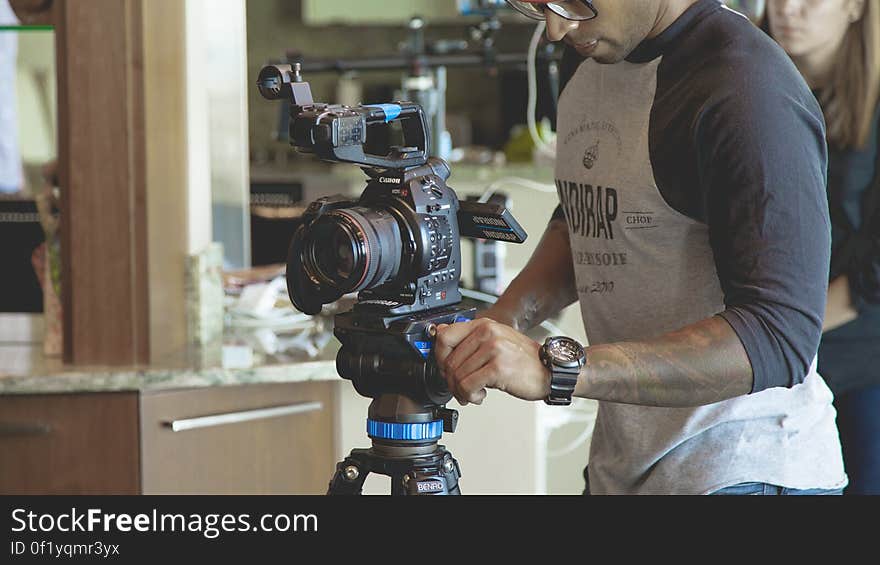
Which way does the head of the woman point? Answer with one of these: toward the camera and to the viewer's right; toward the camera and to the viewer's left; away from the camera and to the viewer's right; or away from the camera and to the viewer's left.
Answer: toward the camera and to the viewer's left

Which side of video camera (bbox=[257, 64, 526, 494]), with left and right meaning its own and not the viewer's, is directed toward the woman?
back

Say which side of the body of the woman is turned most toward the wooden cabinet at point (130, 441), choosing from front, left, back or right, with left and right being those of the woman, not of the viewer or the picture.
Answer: front

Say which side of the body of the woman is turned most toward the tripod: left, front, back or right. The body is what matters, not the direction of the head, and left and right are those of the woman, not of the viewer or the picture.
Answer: front

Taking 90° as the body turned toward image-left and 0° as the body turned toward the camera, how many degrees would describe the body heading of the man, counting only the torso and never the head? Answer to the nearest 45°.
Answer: approximately 45°

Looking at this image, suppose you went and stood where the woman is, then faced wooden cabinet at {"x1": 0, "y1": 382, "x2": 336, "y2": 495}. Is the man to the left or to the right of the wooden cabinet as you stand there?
left

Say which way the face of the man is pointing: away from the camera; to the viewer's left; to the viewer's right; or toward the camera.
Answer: to the viewer's left

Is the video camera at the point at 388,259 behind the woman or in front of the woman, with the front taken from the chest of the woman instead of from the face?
in front

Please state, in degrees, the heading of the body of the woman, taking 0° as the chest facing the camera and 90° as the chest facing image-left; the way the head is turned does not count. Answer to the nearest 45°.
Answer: approximately 45°

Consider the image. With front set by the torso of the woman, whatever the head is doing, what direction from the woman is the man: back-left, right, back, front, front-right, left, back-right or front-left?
front-left

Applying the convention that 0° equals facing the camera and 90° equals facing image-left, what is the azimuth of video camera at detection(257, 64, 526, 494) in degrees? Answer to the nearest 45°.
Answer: approximately 45°
